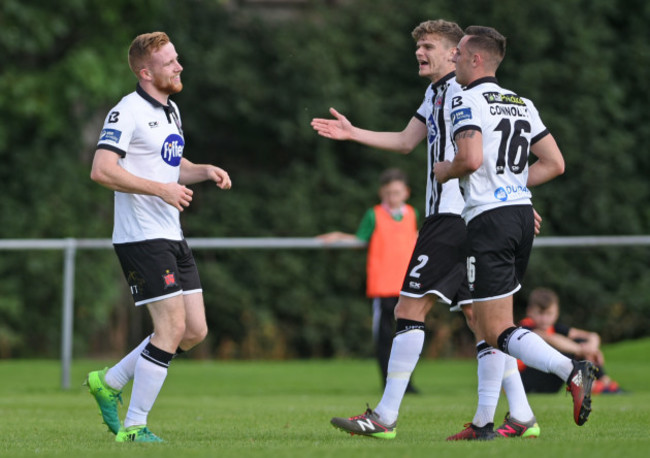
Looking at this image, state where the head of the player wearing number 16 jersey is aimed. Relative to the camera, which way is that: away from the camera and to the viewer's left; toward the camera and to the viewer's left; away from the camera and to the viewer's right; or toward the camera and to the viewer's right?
away from the camera and to the viewer's left

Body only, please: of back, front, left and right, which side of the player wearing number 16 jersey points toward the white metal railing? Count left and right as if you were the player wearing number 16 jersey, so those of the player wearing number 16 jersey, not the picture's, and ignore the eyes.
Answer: front

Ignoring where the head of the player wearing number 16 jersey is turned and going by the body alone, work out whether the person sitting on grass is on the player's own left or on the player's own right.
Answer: on the player's own right

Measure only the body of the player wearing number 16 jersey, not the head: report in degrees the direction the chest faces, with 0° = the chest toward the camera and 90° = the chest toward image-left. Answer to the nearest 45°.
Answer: approximately 135°

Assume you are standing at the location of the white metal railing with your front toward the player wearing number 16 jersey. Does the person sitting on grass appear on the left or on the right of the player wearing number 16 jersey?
left

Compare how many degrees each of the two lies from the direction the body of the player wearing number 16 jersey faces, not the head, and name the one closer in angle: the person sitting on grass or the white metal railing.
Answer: the white metal railing
